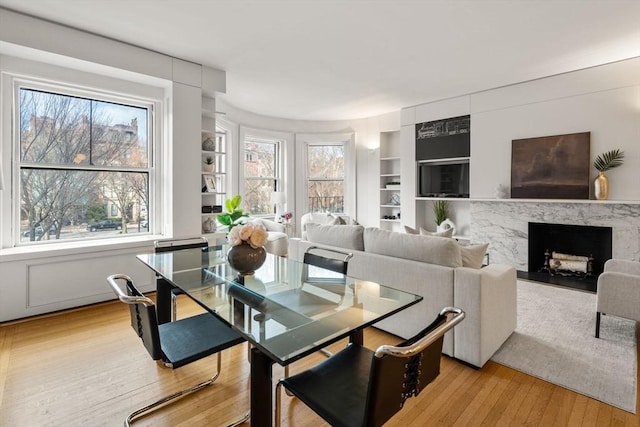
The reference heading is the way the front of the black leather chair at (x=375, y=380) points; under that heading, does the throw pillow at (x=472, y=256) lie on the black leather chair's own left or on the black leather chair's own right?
on the black leather chair's own right

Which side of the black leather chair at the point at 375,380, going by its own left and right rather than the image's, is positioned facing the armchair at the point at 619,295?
right

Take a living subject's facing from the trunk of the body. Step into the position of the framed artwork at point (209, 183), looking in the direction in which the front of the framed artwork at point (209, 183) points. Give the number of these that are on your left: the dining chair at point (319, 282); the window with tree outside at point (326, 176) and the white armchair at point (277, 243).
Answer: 2

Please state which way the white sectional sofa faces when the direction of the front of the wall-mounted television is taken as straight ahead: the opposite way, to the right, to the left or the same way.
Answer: the opposite way

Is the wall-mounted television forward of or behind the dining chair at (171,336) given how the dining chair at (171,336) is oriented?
forward

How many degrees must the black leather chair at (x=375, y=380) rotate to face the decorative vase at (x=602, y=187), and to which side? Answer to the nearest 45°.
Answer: approximately 90° to its right

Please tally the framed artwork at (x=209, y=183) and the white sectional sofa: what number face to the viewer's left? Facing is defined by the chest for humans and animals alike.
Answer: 0

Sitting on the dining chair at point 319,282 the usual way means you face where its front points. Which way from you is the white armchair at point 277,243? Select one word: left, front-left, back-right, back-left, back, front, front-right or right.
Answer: back-right

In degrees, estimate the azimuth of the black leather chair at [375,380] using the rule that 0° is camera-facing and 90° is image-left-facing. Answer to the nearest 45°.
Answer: approximately 135°

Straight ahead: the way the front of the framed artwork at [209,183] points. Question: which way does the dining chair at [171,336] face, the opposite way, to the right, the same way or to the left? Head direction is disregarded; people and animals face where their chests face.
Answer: to the left

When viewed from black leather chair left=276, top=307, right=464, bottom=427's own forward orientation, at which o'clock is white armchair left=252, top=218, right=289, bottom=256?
The white armchair is roughly at 1 o'clock from the black leather chair.
